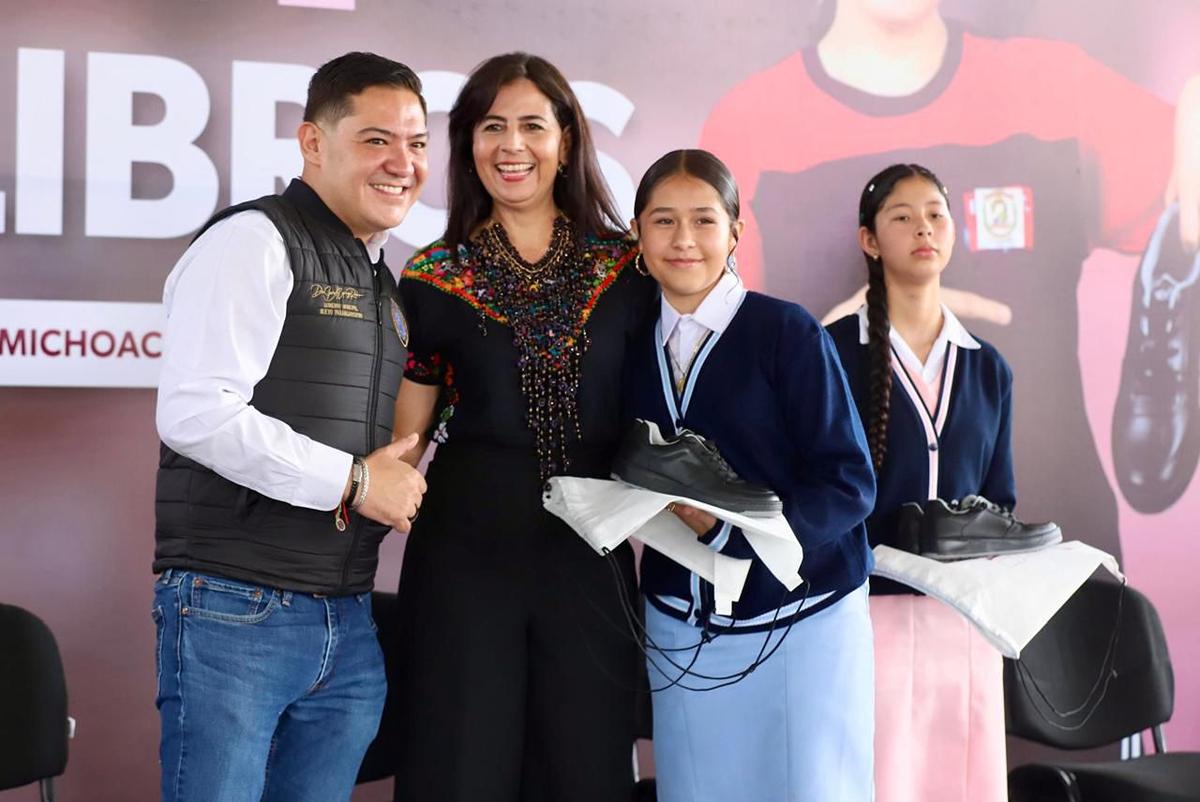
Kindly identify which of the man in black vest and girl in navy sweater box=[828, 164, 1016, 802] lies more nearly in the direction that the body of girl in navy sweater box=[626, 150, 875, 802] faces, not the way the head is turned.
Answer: the man in black vest

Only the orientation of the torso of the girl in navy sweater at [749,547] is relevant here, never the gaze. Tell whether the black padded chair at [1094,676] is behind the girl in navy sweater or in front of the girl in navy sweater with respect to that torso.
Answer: behind

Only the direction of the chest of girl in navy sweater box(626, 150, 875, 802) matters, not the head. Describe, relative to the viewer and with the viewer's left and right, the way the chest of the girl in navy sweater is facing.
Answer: facing the viewer and to the left of the viewer

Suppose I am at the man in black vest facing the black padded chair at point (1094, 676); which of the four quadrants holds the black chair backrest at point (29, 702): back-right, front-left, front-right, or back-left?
back-left

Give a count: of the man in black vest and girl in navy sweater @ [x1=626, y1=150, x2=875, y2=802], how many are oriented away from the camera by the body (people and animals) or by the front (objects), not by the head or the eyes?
0

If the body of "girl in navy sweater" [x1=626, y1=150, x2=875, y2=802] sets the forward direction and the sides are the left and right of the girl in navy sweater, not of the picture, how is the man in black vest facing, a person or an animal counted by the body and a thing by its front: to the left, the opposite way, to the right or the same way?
to the left

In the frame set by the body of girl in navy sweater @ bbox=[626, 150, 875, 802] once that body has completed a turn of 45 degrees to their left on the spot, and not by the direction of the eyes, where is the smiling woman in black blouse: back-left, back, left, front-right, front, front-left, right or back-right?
right

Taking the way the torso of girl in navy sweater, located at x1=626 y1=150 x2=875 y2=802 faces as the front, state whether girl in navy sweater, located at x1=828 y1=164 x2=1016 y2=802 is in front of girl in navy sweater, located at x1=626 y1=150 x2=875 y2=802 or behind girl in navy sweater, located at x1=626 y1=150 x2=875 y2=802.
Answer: behind

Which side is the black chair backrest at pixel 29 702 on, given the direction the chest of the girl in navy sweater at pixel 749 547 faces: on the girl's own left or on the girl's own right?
on the girl's own right

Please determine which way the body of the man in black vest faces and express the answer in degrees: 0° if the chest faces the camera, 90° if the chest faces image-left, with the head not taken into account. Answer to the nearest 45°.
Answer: approximately 315°

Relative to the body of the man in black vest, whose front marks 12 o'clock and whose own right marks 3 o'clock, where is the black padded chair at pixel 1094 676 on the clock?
The black padded chair is roughly at 10 o'clock from the man in black vest.

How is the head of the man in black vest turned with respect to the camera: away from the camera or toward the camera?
toward the camera

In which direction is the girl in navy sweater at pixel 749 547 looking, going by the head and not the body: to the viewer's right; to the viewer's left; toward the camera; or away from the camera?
toward the camera
